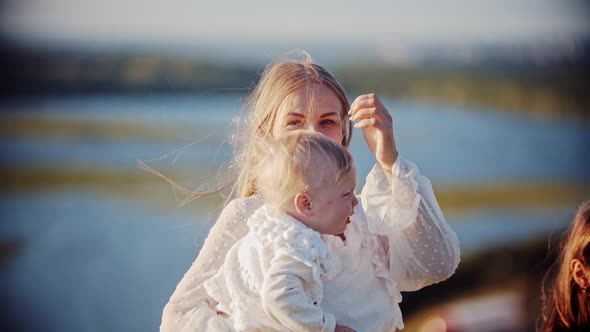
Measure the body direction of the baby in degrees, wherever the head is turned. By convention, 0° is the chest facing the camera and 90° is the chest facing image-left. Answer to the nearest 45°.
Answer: approximately 270°

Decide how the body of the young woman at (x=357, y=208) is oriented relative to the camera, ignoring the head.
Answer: toward the camera

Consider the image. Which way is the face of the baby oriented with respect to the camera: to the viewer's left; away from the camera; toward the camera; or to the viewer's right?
to the viewer's right
